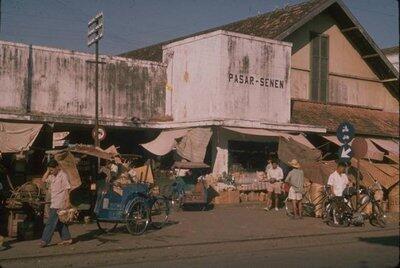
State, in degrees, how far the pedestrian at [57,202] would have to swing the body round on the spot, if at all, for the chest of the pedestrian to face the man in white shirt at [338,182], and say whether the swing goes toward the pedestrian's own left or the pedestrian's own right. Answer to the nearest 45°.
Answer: approximately 180°

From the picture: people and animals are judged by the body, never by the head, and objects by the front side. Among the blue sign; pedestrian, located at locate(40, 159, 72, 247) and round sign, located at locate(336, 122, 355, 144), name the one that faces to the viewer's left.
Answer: the pedestrian

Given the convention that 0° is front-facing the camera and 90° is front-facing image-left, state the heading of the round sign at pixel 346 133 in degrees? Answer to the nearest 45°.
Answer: approximately 0°

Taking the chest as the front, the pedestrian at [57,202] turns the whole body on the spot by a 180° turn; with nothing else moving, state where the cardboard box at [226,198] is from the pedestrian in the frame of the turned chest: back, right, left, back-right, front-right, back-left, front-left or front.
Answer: front-left

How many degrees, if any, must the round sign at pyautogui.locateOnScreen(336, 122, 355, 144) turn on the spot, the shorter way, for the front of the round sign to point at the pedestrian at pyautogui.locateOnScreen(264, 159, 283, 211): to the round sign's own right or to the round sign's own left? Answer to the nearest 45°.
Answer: approximately 135° to the round sign's own right

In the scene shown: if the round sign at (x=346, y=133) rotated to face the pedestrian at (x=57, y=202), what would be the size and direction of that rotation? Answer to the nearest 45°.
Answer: approximately 45° to its right

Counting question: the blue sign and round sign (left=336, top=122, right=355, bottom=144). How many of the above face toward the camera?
2

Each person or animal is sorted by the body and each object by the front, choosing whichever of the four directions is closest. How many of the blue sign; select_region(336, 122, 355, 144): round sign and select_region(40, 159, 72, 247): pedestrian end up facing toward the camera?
2

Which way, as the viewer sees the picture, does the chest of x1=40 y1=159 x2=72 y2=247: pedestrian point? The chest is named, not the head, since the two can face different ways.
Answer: to the viewer's left

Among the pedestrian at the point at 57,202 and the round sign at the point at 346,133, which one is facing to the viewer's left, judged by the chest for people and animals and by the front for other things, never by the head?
the pedestrian
